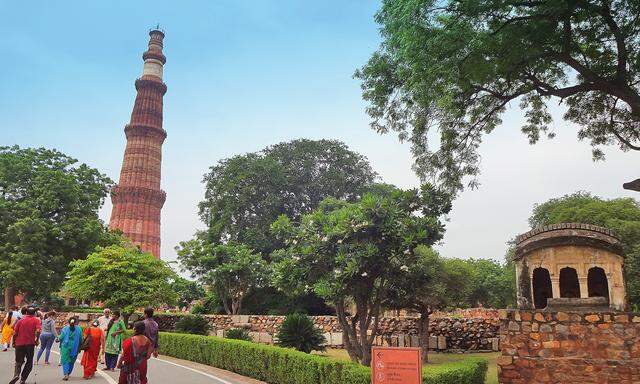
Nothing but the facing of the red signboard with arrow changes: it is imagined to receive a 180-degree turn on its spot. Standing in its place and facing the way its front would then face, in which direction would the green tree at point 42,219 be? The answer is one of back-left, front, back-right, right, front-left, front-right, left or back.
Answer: front-left

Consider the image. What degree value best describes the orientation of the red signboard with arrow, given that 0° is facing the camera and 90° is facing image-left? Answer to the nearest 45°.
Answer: approximately 0°

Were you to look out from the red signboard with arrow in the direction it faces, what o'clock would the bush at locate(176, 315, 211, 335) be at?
The bush is roughly at 5 o'clock from the red signboard with arrow.

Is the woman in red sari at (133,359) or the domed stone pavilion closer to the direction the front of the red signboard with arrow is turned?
the woman in red sari

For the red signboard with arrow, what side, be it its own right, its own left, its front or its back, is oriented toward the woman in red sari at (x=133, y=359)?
right

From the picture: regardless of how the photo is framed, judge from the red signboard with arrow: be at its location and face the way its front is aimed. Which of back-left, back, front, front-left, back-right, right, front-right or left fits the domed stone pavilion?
back-left

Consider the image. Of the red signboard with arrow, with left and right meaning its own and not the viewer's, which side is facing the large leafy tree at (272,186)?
back

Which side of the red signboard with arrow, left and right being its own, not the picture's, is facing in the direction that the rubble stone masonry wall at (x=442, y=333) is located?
back

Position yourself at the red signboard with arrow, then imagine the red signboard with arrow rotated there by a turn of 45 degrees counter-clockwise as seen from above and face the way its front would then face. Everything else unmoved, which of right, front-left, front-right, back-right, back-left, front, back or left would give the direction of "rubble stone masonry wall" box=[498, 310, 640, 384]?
left

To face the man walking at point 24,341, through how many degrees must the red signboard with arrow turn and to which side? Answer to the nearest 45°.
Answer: approximately 90° to its right

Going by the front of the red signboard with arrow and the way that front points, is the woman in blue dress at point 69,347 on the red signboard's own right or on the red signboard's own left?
on the red signboard's own right

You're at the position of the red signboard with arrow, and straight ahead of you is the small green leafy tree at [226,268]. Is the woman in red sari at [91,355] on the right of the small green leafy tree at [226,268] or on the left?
left
